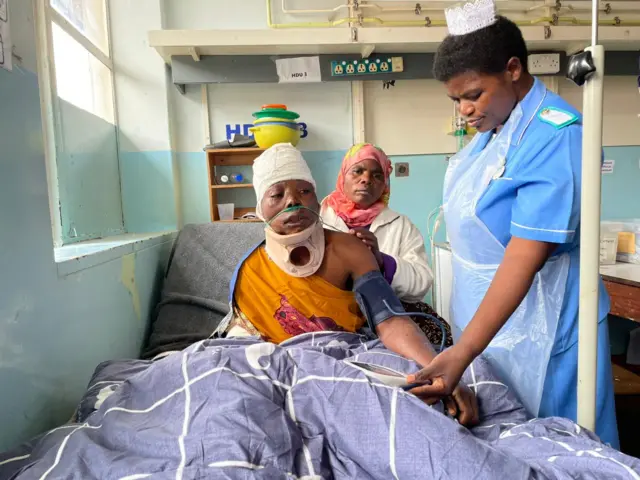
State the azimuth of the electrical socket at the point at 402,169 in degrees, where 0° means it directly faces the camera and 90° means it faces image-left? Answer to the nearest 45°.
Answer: approximately 0°

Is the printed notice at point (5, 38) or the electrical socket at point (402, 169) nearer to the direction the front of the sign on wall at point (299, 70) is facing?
the printed notice

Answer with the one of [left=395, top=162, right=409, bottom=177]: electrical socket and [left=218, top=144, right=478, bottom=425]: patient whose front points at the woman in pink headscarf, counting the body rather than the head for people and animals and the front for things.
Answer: the electrical socket

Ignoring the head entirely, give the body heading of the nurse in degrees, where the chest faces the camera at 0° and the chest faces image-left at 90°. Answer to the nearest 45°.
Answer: approximately 45°

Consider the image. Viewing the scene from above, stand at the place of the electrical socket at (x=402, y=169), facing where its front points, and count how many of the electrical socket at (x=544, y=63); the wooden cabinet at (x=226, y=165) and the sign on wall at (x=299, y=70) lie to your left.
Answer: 1

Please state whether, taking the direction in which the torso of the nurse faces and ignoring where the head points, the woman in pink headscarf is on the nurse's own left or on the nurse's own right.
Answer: on the nurse's own right

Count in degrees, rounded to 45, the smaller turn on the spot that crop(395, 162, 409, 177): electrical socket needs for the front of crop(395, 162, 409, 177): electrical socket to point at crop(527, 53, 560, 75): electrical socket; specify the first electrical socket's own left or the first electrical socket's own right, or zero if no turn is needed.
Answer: approximately 90° to the first electrical socket's own left

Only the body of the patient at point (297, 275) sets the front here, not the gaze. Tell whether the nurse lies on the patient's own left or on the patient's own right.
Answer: on the patient's own left

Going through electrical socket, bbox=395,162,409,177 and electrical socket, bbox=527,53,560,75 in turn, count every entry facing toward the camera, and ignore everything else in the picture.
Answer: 2

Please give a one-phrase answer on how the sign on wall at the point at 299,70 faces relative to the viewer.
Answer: facing the viewer

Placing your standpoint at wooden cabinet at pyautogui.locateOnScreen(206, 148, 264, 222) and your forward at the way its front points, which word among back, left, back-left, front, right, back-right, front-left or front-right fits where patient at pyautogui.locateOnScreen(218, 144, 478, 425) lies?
front

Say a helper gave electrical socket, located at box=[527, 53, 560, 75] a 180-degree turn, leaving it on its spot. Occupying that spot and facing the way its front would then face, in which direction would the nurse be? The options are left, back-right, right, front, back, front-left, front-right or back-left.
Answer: back

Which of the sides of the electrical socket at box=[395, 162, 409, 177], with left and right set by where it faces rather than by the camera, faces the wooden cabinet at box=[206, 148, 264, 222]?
right

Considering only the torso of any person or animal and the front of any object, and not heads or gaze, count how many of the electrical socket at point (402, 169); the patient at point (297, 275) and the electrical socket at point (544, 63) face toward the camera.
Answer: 3

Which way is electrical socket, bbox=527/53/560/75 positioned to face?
toward the camera
